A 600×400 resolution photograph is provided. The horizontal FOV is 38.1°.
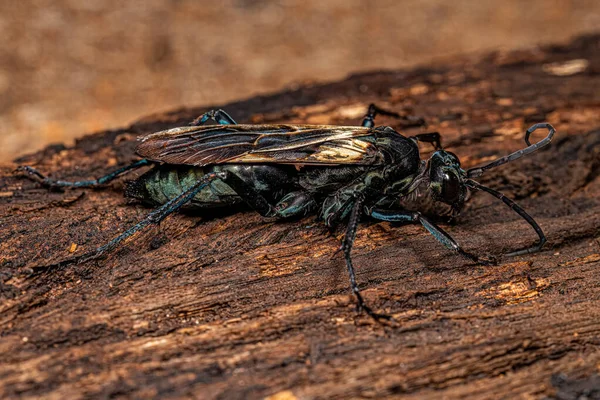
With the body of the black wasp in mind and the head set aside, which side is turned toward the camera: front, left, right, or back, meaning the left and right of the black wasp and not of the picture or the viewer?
right
